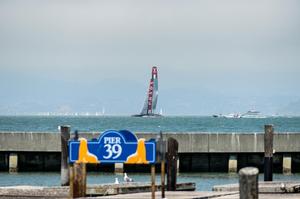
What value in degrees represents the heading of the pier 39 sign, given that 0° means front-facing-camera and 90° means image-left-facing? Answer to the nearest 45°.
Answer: approximately 0°

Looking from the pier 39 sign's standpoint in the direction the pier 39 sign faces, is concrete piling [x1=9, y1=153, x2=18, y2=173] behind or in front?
behind

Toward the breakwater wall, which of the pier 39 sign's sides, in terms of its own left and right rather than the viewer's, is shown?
back
